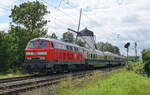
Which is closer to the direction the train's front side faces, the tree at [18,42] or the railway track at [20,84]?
the railway track

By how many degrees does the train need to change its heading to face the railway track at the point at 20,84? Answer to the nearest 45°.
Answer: approximately 45° to its left

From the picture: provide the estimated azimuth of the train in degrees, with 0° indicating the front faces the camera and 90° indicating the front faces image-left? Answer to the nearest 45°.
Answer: approximately 45°

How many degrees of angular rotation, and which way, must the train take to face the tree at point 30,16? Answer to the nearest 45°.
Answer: approximately 135° to its right
